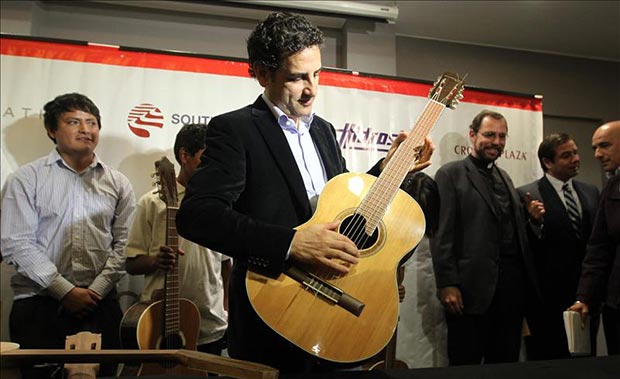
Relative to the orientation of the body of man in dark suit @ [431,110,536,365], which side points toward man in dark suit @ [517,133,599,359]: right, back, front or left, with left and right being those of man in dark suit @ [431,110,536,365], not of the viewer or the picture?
left

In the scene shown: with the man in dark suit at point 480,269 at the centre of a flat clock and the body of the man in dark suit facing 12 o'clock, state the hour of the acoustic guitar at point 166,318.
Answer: The acoustic guitar is roughly at 3 o'clock from the man in dark suit.

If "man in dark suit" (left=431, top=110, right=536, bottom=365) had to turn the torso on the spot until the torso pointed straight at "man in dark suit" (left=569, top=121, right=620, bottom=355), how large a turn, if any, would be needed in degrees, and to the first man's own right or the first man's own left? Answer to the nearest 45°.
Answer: approximately 45° to the first man's own left

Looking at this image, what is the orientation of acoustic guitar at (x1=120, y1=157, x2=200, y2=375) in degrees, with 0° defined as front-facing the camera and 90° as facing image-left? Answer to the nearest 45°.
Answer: approximately 315°

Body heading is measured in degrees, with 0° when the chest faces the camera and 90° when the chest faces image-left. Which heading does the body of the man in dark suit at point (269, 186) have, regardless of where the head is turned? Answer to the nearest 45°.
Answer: approximately 315°

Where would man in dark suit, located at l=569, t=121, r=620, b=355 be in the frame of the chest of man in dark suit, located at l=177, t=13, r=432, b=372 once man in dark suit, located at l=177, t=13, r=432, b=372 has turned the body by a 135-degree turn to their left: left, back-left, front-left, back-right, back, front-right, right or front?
front-right

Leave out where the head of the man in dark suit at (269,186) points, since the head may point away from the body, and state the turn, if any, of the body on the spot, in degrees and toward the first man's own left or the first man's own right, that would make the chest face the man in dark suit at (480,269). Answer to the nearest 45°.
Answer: approximately 90° to the first man's own left

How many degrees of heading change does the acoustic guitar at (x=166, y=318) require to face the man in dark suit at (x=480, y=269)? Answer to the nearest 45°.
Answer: approximately 45° to its left

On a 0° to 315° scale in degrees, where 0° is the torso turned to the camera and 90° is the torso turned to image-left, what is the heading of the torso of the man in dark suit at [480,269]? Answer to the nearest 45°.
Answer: approximately 315°
